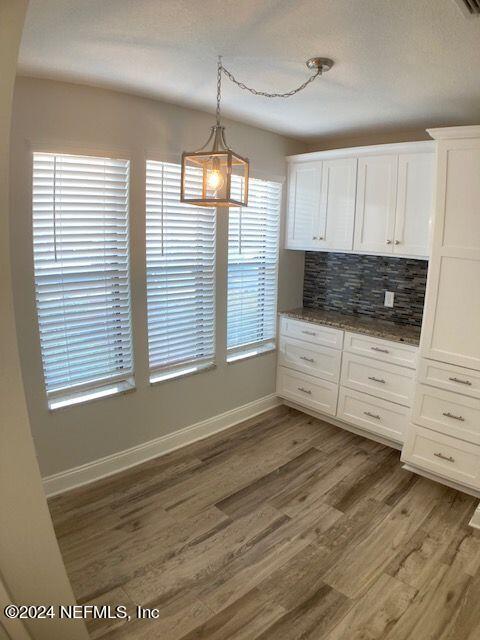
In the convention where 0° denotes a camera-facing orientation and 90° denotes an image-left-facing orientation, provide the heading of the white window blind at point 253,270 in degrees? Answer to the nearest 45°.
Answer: approximately 315°

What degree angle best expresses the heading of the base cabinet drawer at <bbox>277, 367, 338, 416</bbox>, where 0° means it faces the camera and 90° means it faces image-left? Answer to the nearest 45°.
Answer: approximately 45°

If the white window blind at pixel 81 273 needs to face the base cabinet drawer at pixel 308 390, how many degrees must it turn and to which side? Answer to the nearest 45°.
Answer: approximately 45° to its left

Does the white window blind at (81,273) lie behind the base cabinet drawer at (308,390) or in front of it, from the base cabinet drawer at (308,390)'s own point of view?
in front

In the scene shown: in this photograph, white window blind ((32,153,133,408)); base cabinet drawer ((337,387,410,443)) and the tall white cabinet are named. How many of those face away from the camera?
0

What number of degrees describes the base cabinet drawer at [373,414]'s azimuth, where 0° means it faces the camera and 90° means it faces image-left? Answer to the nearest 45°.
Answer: approximately 45°

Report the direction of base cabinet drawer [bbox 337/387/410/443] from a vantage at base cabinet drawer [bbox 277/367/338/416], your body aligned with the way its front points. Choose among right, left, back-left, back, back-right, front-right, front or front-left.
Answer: left

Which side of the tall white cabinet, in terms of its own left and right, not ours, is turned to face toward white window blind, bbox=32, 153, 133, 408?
front

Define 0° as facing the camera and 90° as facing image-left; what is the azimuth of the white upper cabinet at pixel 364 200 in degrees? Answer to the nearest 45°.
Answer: approximately 45°

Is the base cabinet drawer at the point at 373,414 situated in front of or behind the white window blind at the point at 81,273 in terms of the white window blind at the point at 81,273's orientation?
in front

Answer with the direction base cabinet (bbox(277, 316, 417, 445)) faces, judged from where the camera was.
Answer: facing the viewer and to the left of the viewer

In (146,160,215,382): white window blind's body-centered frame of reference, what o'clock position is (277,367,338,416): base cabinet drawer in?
The base cabinet drawer is roughly at 10 o'clock from the white window blind.

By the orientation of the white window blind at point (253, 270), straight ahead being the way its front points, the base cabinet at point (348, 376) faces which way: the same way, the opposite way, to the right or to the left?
to the right

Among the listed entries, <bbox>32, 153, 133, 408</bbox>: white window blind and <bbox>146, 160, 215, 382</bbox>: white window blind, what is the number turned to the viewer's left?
0
